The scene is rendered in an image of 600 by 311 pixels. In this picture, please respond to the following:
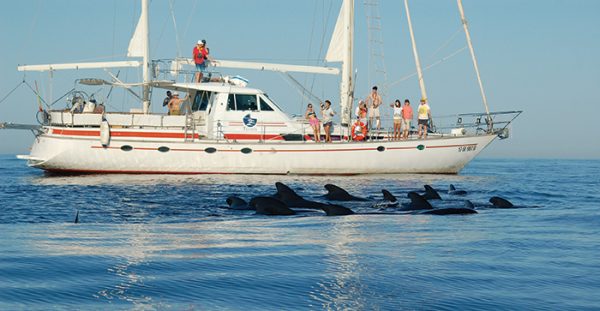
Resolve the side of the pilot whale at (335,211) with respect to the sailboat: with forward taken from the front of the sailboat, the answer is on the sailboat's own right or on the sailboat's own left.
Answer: on the sailboat's own right

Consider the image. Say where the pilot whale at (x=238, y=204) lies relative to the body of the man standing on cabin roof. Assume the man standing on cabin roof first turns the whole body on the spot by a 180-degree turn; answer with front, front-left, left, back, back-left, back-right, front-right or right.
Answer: back

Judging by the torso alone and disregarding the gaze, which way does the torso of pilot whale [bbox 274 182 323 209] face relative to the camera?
to the viewer's right

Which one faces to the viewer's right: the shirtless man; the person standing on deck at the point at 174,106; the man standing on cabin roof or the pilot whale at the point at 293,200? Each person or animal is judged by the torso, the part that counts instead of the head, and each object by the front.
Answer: the pilot whale

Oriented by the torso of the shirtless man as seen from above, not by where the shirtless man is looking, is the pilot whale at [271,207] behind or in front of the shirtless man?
in front

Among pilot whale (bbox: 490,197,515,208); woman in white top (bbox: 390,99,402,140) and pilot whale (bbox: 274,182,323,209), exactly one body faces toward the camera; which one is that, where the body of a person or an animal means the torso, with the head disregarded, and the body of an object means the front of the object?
the woman in white top

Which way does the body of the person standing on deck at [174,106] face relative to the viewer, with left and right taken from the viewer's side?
facing the viewer

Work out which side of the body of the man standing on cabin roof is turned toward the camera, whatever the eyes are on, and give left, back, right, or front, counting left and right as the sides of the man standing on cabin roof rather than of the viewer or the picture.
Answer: front

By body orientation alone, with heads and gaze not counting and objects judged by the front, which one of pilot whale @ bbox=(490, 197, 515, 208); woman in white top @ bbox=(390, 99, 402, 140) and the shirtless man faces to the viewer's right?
the pilot whale

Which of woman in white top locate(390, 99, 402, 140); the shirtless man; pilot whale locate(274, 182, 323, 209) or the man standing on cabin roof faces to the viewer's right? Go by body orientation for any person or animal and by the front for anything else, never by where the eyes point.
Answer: the pilot whale

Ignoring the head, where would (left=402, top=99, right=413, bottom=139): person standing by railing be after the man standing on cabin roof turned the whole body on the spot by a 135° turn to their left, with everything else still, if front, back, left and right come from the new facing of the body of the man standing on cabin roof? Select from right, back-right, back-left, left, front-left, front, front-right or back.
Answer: front-right

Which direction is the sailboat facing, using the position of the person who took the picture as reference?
facing to the right of the viewer

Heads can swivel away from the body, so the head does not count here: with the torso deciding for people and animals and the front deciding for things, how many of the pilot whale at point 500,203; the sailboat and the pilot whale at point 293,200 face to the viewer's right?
3
